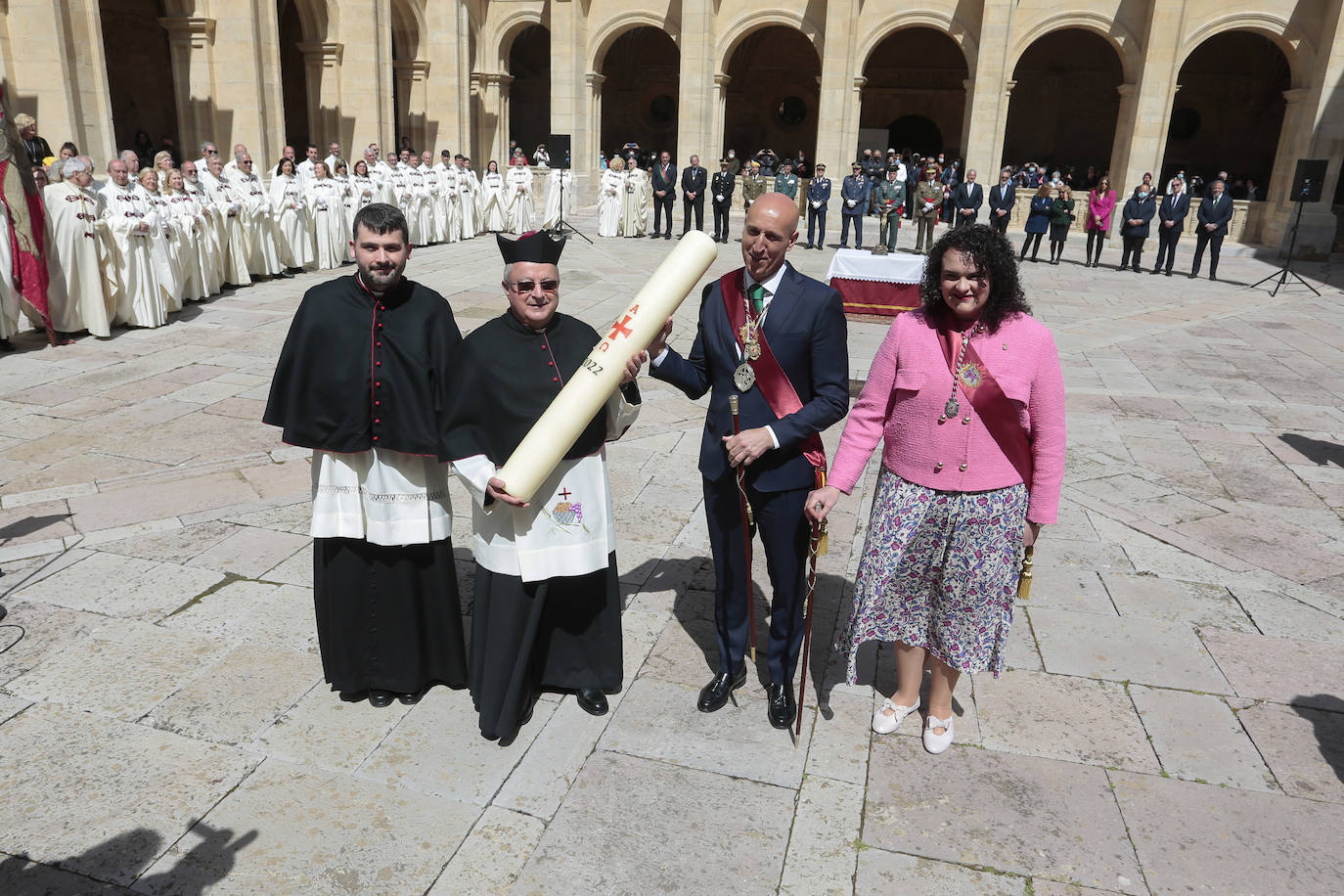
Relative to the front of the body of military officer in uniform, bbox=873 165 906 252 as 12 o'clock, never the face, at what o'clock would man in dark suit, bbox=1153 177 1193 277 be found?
The man in dark suit is roughly at 9 o'clock from the military officer in uniform.

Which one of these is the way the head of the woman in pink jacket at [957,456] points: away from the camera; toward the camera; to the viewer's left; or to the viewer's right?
toward the camera

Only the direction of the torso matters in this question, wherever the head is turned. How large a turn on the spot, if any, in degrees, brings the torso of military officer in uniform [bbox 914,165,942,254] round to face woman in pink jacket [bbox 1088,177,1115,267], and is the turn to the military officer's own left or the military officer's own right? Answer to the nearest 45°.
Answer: approximately 90° to the military officer's own left

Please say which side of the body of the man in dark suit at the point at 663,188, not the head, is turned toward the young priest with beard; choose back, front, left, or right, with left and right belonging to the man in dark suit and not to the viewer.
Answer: front

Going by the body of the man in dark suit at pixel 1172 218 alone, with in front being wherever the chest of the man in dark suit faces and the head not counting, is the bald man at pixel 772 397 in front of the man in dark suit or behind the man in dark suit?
in front

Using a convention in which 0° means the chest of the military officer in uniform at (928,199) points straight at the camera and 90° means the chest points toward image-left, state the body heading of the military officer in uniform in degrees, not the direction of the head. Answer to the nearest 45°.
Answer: approximately 0°

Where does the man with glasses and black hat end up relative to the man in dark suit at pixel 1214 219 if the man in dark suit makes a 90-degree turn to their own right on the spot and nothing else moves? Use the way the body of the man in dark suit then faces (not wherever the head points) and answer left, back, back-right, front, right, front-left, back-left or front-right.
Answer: left

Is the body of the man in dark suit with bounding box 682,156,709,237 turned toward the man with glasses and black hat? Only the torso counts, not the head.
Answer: yes

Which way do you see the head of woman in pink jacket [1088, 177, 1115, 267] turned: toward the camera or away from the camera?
toward the camera

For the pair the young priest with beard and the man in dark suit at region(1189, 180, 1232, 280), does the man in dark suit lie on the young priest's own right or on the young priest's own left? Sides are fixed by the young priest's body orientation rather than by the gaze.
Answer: on the young priest's own left

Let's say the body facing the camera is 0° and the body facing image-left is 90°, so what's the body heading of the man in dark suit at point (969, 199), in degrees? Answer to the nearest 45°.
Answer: approximately 0°

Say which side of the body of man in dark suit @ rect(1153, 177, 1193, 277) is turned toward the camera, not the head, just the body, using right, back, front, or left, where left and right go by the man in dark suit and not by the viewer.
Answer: front

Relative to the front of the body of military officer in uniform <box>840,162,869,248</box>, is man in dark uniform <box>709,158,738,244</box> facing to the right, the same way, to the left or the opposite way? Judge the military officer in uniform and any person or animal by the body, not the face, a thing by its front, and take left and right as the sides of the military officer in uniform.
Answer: the same way

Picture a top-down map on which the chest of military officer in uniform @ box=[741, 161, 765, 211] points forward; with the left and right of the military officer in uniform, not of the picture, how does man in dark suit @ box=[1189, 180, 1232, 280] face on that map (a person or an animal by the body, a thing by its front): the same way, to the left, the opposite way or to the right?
the same way

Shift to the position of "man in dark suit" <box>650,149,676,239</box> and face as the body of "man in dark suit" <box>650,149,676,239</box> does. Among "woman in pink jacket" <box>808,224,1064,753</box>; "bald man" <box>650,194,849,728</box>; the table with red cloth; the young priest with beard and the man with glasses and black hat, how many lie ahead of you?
5

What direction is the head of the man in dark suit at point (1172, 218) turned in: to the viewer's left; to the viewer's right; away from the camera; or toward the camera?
toward the camera

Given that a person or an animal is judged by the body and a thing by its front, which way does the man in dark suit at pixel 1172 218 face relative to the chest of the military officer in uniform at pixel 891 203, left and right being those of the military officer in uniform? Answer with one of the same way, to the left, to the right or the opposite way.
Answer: the same way

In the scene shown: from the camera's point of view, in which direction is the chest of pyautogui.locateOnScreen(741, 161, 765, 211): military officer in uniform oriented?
toward the camera

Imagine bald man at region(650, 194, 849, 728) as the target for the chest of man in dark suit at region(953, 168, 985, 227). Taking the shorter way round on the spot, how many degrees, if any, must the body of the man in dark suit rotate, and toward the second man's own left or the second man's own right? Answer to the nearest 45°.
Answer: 0° — they already face them
